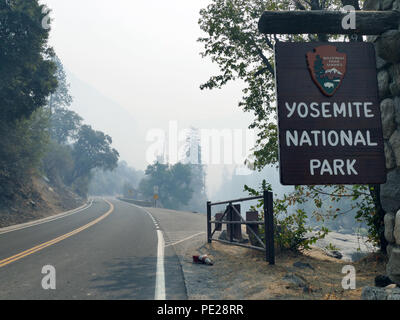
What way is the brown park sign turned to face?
toward the camera

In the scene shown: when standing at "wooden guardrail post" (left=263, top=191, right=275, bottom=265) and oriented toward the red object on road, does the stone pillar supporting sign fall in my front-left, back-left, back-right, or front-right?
back-left

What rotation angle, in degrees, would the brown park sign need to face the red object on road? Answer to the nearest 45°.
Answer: approximately 135° to its right
